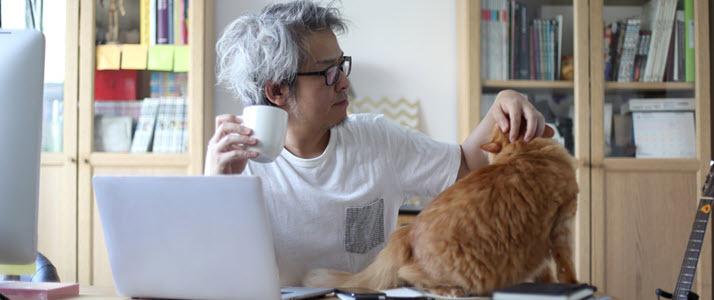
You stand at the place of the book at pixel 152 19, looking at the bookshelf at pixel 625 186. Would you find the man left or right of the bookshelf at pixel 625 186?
right

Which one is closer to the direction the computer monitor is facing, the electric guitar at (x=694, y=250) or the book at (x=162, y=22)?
the book

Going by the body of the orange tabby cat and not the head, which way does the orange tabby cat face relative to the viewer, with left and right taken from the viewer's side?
facing away from the viewer and to the right of the viewer

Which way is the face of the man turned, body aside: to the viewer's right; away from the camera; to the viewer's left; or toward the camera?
to the viewer's right

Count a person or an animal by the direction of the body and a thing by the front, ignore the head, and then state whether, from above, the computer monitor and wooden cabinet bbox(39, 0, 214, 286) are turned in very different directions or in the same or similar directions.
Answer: very different directions

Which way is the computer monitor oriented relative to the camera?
away from the camera

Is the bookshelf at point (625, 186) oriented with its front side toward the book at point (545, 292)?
yes

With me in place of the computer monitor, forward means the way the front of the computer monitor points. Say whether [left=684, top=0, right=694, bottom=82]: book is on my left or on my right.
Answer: on my right
